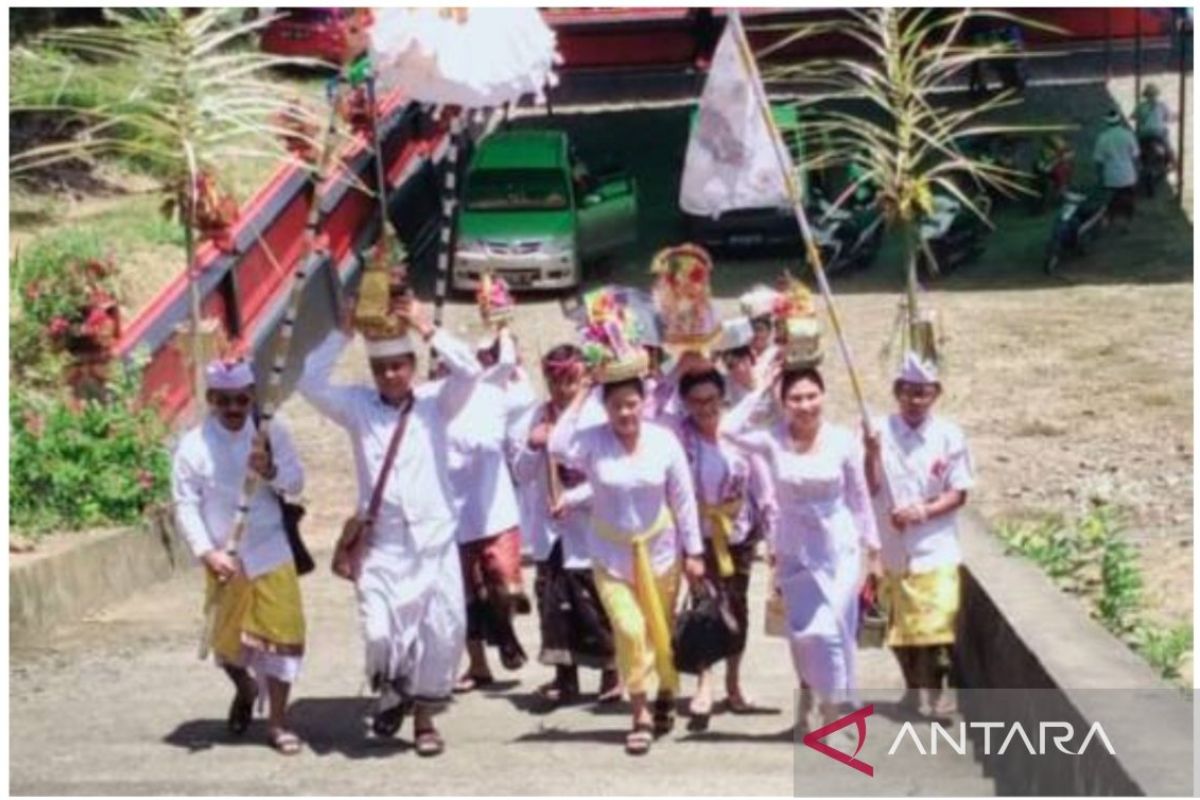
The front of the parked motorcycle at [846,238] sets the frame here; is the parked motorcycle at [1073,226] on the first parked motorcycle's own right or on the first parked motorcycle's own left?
on the first parked motorcycle's own left

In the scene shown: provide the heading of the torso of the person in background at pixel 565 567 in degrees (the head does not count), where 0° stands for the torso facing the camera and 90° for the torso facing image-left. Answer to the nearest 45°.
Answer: approximately 0°

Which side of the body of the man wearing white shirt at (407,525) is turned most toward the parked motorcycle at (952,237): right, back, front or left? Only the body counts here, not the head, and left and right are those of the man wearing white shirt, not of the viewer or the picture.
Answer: back

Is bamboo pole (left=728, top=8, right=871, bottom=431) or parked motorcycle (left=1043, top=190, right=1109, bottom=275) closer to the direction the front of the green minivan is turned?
the bamboo pole

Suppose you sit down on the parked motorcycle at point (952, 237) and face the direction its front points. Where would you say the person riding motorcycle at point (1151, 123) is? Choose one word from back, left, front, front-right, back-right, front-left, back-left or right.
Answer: back

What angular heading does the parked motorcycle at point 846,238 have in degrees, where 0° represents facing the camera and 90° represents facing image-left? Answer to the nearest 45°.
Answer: approximately 45°

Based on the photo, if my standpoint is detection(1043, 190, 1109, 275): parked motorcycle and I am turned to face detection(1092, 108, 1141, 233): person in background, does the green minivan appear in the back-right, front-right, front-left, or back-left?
back-left
